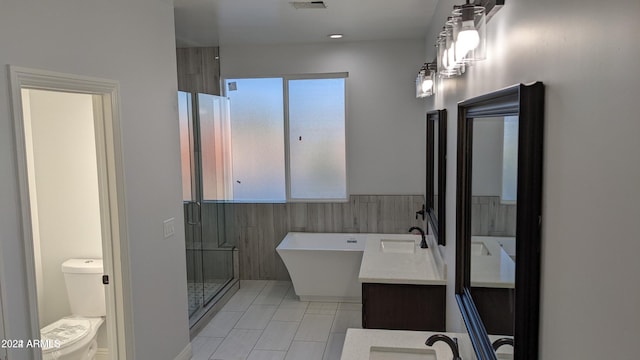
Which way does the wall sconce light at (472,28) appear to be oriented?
to the viewer's left

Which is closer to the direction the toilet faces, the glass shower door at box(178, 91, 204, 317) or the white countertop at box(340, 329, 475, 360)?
the white countertop

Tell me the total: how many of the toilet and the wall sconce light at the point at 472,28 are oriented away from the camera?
0

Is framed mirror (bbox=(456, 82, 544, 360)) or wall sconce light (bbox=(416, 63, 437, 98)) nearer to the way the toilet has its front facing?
the framed mirror

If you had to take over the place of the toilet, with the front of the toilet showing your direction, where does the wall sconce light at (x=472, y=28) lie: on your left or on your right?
on your left

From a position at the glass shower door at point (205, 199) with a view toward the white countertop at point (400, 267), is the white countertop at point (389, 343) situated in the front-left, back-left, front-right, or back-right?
front-right

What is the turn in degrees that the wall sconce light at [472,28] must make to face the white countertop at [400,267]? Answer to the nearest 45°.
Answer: approximately 90° to its right

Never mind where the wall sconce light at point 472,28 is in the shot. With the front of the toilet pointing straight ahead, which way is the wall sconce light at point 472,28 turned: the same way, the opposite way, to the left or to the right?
to the right

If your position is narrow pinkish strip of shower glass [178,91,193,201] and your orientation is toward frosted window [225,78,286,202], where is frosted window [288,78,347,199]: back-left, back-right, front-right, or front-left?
front-right

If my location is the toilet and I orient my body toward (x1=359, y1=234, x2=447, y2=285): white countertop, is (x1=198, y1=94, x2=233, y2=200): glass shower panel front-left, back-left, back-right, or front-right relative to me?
front-left

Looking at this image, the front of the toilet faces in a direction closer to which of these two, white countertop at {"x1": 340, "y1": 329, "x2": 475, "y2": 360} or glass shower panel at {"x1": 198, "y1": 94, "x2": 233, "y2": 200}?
the white countertop

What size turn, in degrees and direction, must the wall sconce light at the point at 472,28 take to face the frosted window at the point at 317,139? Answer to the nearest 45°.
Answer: approximately 45° to its right

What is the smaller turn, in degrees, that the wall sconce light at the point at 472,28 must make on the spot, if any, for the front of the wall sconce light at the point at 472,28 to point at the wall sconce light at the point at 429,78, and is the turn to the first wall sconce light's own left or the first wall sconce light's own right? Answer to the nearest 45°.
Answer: approximately 90° to the first wall sconce light's own right
